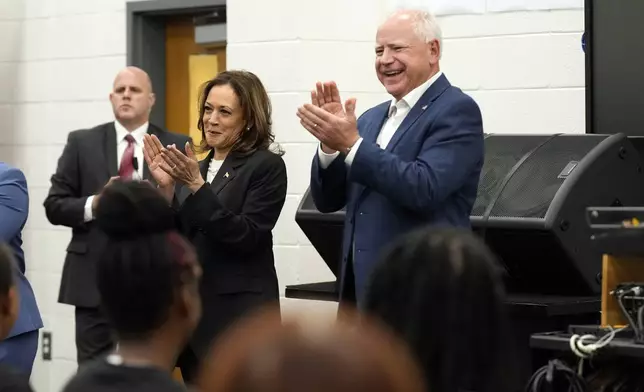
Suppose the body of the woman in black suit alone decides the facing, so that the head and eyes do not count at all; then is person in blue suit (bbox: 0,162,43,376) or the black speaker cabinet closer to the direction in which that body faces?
the person in blue suit

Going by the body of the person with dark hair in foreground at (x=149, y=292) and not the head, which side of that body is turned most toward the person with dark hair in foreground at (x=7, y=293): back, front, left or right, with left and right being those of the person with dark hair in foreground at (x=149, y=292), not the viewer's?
left

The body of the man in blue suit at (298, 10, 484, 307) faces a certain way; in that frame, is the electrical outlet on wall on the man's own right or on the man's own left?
on the man's own right

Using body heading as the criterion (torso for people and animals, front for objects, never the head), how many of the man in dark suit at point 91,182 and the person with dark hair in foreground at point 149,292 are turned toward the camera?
1

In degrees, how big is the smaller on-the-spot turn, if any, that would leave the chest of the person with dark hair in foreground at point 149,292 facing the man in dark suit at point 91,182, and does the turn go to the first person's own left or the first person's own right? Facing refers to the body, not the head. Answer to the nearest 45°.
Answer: approximately 45° to the first person's own left

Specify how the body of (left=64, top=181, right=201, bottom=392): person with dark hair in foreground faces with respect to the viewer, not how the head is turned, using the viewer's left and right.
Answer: facing away from the viewer and to the right of the viewer

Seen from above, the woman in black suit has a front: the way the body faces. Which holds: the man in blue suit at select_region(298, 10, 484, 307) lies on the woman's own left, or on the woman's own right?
on the woman's own left

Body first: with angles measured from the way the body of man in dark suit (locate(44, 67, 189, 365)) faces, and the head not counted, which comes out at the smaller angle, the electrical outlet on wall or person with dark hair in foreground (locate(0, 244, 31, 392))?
the person with dark hair in foreground

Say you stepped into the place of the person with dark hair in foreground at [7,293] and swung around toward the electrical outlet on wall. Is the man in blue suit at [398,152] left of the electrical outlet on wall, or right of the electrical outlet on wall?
right

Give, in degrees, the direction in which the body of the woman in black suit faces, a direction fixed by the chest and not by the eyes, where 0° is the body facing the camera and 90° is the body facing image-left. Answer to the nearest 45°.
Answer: approximately 45°

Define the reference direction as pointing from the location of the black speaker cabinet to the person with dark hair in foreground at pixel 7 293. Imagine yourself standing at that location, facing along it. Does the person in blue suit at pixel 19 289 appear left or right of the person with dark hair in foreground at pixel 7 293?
right
